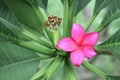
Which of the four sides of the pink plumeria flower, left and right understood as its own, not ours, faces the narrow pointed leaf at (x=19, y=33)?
right

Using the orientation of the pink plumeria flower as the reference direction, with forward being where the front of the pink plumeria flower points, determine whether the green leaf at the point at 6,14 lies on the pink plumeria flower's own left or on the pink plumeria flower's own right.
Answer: on the pink plumeria flower's own right

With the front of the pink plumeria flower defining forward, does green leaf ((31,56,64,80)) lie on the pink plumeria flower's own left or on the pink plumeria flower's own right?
on the pink plumeria flower's own right

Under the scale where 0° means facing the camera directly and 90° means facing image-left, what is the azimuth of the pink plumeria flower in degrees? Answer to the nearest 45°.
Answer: approximately 0°

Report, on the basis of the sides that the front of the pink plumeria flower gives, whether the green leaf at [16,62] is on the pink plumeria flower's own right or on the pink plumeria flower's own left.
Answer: on the pink plumeria flower's own right
